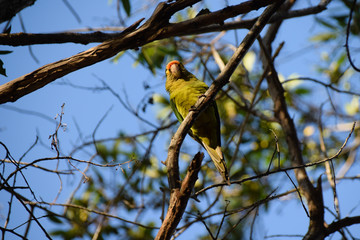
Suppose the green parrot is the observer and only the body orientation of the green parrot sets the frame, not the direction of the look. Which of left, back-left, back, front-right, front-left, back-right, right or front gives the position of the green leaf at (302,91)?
back-left

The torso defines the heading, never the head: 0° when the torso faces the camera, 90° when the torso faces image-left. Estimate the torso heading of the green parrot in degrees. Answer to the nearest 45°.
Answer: approximately 0°

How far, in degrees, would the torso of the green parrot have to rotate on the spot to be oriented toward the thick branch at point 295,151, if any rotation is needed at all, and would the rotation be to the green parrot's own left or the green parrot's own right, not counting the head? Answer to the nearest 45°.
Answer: approximately 135° to the green parrot's own left
